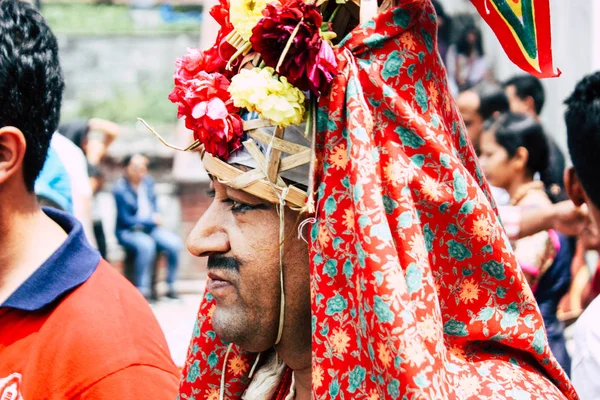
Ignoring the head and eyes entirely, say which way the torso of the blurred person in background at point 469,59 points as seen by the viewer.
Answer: toward the camera

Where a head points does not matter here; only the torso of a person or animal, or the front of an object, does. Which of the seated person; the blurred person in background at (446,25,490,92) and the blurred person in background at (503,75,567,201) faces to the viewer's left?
the blurred person in background at (503,75,567,201)

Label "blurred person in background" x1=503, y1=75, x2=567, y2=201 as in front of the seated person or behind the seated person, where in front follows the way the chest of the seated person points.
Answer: in front

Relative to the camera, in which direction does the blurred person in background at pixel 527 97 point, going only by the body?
to the viewer's left

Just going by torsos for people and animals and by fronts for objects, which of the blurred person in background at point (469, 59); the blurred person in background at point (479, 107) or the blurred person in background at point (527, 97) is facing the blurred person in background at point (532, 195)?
the blurred person in background at point (469, 59)

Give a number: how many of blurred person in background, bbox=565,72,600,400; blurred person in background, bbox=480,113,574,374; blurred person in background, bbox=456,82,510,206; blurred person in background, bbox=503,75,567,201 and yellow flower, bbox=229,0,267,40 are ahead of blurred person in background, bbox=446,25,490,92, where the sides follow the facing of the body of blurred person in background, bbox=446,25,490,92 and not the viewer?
5

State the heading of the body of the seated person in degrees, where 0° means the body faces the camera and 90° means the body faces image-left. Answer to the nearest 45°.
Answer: approximately 315°

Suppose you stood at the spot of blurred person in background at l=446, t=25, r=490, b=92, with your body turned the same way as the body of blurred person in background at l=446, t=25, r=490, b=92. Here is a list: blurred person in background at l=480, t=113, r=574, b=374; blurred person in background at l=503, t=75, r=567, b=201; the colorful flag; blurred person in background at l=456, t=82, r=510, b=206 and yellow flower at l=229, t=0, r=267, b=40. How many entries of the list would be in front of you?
5

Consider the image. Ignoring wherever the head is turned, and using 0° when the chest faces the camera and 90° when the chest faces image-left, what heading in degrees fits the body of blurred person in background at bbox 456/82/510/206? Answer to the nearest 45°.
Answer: approximately 90°

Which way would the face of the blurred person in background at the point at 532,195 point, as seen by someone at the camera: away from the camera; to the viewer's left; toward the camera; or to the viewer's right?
to the viewer's left

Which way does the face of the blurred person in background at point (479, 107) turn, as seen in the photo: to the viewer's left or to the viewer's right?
to the viewer's left
